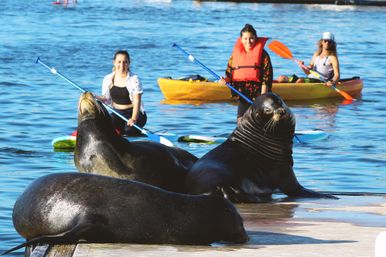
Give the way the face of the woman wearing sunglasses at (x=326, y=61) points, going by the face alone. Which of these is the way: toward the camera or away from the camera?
toward the camera

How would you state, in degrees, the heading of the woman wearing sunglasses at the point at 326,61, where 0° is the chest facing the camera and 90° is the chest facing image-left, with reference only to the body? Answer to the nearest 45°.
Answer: approximately 45°

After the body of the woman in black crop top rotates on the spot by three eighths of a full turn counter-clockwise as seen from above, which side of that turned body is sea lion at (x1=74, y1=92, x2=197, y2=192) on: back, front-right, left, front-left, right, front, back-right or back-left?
back-right

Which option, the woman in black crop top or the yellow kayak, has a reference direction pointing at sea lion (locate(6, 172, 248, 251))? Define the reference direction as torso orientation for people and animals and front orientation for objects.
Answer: the woman in black crop top

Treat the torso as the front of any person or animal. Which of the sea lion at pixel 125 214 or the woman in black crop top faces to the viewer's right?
the sea lion

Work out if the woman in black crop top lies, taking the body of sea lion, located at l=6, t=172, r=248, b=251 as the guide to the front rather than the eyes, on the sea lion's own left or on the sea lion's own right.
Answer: on the sea lion's own left

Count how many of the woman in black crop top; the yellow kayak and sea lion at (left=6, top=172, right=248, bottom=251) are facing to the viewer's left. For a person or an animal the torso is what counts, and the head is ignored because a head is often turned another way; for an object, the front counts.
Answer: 1

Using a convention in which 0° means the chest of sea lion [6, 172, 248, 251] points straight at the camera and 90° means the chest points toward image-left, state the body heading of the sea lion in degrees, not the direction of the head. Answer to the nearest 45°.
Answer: approximately 270°

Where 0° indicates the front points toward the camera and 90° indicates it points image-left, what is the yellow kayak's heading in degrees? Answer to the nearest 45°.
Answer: approximately 90°

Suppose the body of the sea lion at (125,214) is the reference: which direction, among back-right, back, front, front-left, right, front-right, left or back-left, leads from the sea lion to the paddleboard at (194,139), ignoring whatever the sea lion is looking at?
left

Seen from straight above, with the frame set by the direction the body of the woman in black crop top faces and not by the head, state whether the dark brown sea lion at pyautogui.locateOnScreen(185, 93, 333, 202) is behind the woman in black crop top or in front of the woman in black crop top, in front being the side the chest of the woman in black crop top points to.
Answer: in front

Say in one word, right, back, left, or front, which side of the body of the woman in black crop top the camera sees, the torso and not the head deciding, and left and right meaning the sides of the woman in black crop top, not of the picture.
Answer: front

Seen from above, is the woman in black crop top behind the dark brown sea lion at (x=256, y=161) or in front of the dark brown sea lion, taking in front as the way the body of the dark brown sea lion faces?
behind

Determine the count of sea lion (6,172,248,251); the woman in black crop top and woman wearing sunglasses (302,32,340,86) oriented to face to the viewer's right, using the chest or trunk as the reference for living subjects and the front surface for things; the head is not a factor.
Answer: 1
